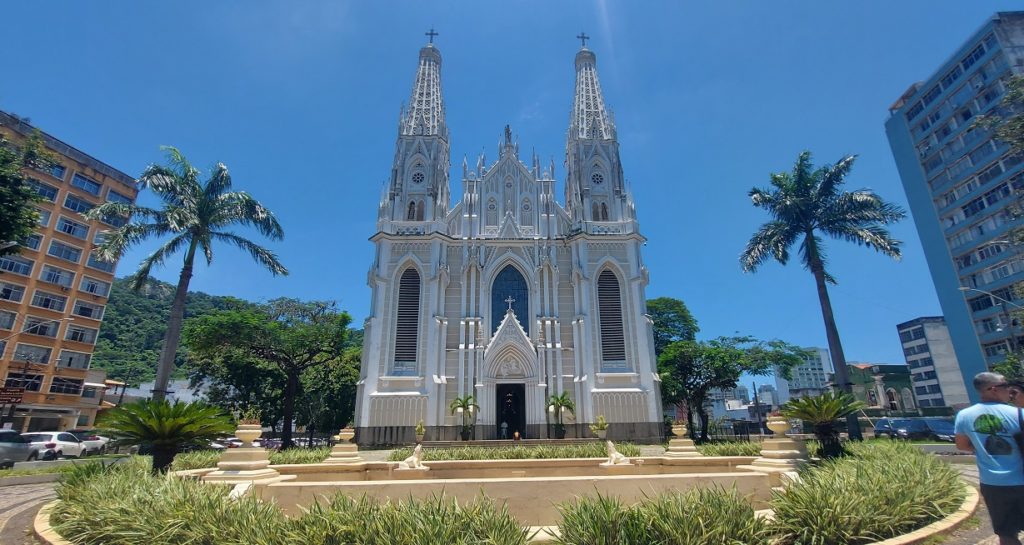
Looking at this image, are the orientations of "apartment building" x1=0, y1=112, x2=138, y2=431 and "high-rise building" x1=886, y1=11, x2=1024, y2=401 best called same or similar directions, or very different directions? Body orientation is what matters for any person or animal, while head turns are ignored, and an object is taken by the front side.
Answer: very different directions

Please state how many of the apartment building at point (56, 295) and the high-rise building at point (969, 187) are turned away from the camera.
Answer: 0

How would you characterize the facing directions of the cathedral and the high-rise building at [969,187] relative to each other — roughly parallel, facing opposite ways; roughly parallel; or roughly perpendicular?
roughly perpendicular

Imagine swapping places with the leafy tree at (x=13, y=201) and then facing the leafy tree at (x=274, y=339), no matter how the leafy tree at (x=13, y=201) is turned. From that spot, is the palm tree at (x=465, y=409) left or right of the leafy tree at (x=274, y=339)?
right

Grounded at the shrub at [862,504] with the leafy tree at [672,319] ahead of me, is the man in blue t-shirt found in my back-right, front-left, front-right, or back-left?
back-right

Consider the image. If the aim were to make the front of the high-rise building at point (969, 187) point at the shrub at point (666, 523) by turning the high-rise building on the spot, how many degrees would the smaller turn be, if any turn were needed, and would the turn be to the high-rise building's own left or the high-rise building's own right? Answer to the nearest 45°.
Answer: approximately 45° to the high-rise building's own left

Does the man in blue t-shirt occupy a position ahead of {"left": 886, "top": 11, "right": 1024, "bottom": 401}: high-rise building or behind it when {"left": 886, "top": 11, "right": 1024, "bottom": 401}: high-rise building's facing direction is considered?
ahead

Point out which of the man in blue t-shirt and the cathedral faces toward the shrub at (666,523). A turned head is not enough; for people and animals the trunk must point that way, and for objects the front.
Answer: the cathedral

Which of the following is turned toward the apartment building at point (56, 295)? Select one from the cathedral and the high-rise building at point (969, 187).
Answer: the high-rise building

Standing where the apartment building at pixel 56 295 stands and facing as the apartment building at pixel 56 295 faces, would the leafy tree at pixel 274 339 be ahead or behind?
ahead
